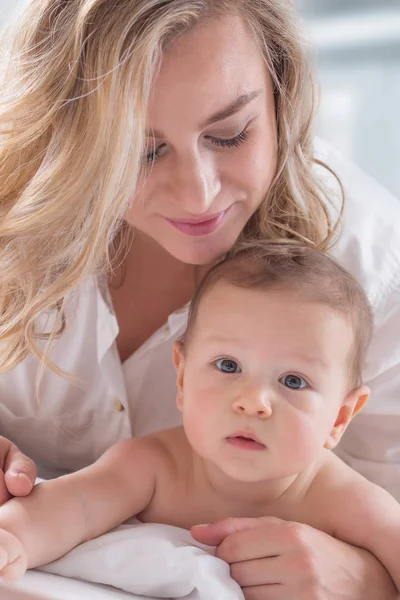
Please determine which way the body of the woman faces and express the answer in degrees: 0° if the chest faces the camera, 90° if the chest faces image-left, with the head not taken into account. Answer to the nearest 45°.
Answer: approximately 0°
